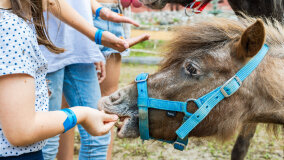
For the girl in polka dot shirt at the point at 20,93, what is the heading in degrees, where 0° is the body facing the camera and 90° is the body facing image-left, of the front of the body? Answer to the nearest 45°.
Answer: approximately 270°
